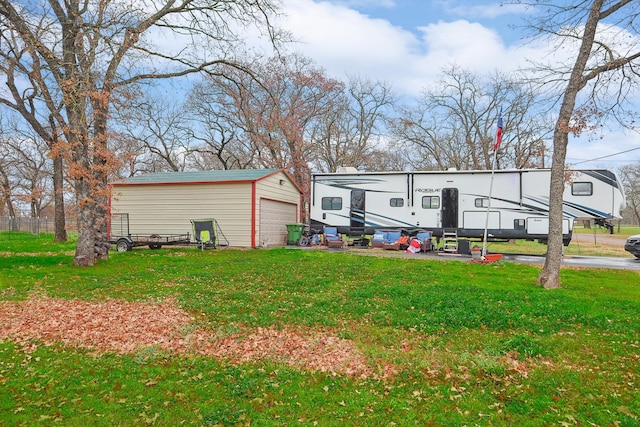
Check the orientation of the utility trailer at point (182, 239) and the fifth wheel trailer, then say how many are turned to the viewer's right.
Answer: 2

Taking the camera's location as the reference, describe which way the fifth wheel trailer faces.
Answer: facing to the right of the viewer

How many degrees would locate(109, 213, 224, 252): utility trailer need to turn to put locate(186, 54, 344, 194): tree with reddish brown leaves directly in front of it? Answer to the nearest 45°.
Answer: approximately 45° to its left

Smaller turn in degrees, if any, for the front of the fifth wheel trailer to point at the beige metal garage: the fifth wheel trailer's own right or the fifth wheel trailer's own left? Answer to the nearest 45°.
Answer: approximately 180°

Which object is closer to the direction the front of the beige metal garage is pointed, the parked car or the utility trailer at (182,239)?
the parked car

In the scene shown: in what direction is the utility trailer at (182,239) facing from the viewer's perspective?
to the viewer's right

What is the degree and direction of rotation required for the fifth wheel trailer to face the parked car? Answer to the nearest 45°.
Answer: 0° — it already faces it

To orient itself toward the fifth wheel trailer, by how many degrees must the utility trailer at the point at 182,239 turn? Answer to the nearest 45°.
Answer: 0° — it already faces it

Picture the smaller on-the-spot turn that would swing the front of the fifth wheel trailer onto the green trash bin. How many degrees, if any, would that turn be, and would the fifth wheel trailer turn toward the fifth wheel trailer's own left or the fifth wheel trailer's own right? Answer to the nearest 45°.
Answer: approximately 180°

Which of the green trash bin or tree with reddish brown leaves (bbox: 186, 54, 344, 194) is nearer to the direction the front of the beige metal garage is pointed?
the green trash bin

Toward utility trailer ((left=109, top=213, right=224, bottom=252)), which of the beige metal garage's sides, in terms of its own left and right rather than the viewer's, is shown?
right
